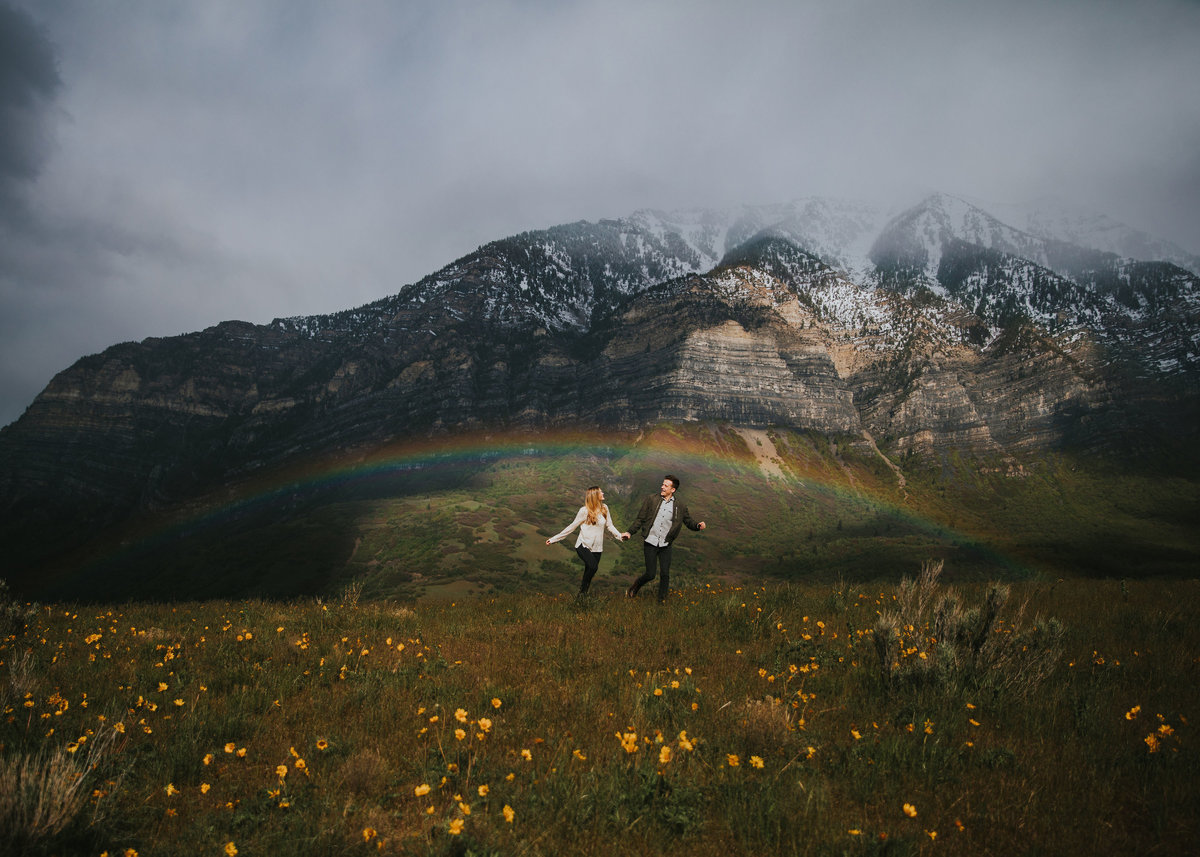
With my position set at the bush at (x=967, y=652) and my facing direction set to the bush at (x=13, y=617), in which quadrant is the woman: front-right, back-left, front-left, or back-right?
front-right

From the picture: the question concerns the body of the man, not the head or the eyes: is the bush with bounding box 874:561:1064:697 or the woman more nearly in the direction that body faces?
the bush

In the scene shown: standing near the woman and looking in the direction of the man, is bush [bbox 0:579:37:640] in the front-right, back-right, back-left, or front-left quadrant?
back-right

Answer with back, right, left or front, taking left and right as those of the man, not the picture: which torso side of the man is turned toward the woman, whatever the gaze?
right

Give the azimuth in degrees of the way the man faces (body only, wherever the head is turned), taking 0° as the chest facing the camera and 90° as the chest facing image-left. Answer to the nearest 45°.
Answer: approximately 0°

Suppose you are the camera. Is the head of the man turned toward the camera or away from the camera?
toward the camera

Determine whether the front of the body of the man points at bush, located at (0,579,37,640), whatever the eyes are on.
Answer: no

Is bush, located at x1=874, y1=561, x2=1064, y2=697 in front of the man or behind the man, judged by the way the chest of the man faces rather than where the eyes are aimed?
in front
